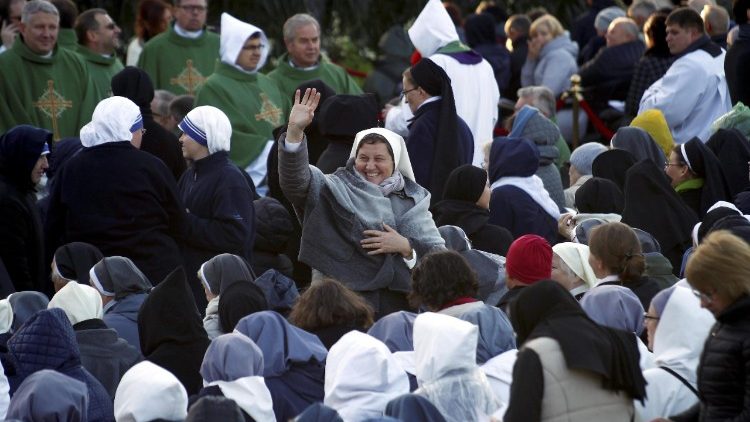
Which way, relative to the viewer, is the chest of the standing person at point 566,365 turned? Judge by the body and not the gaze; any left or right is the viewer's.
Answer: facing away from the viewer and to the left of the viewer

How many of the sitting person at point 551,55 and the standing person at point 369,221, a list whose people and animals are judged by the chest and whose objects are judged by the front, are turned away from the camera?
0

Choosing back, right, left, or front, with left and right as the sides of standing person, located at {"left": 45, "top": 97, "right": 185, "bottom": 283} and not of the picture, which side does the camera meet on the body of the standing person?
back

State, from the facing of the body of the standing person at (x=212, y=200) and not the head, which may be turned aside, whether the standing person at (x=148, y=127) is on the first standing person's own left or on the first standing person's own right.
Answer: on the first standing person's own right

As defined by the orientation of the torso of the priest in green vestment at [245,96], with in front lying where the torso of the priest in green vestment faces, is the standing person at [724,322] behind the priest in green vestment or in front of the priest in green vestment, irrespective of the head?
in front

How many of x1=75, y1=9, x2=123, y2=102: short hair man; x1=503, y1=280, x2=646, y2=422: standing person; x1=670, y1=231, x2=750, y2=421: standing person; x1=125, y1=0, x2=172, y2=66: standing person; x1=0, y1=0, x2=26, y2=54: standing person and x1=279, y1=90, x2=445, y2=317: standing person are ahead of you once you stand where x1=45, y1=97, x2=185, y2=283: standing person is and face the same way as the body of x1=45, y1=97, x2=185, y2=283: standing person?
3

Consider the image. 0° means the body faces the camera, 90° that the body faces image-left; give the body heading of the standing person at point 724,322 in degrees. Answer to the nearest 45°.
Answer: approximately 90°

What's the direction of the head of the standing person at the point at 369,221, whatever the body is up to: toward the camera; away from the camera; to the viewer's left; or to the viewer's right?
toward the camera

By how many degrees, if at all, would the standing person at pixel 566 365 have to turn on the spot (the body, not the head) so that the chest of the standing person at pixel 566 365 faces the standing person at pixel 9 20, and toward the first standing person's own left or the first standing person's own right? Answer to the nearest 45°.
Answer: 0° — they already face them
